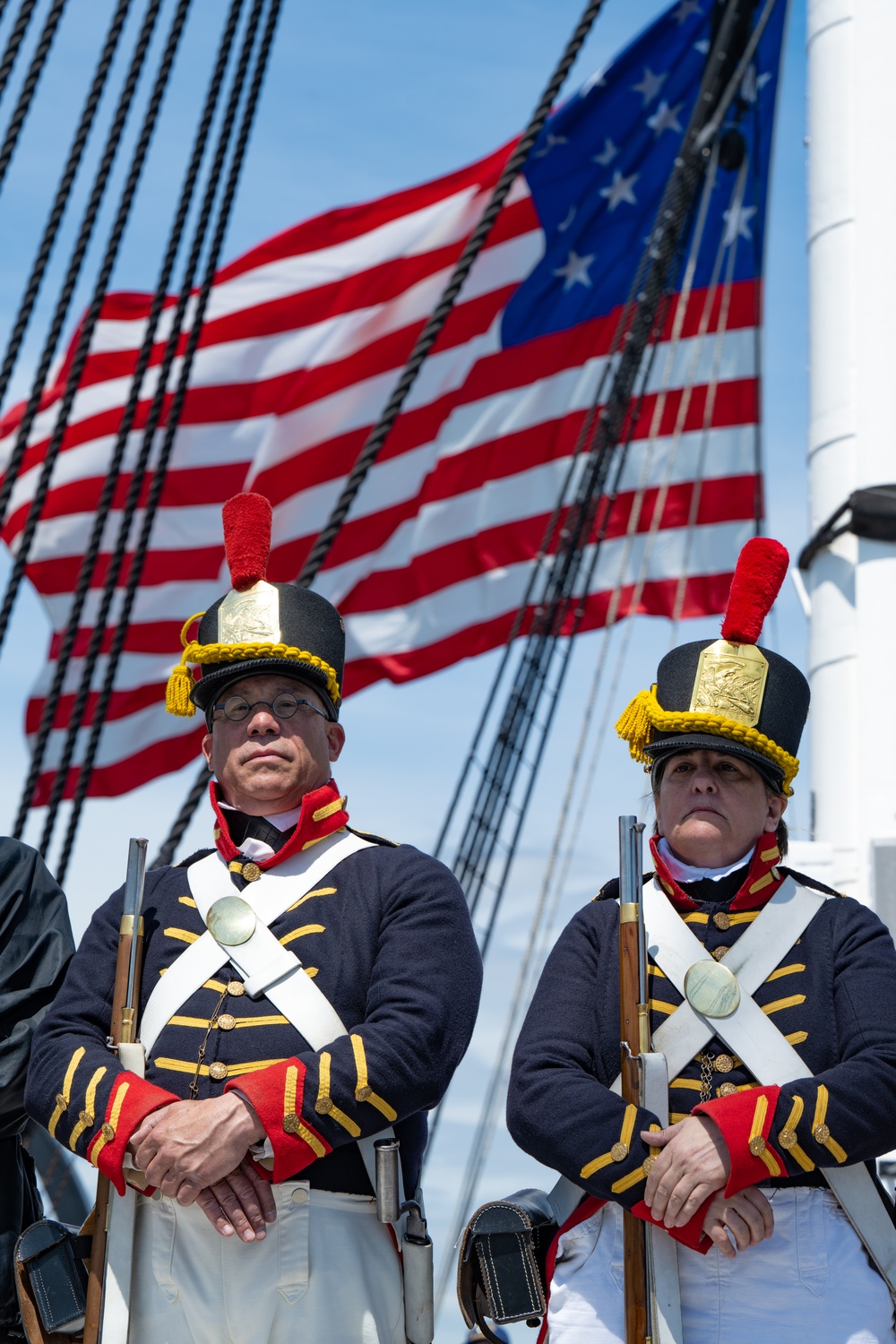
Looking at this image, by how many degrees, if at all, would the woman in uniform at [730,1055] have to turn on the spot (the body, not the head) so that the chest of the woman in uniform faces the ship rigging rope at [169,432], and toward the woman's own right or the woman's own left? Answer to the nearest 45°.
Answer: approximately 135° to the woman's own right

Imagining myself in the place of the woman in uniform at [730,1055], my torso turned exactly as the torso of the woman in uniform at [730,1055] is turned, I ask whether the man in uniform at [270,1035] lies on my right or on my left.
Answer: on my right

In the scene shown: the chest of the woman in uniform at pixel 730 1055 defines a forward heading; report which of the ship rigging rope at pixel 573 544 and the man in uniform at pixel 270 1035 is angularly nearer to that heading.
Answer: the man in uniform

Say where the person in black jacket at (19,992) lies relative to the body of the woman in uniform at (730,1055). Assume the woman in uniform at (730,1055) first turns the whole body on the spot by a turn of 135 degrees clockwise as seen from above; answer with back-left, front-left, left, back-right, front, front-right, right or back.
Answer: front-left

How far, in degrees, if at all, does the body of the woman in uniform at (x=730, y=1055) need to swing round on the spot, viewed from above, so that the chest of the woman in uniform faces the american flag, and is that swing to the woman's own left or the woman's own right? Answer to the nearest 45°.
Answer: approximately 180°

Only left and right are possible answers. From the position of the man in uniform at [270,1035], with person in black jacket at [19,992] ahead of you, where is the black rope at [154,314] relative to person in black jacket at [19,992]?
right

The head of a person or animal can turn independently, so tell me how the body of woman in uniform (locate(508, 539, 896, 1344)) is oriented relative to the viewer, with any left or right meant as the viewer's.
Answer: facing the viewer

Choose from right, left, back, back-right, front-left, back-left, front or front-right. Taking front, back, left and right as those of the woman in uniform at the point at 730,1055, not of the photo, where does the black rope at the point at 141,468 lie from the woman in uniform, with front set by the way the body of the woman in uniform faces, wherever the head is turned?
back-right

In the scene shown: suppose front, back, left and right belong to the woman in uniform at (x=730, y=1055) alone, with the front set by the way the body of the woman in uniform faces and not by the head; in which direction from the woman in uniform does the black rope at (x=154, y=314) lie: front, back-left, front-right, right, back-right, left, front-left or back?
back-right

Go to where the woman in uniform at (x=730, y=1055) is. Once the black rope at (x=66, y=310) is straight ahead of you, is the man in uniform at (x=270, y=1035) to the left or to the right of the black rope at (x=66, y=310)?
left

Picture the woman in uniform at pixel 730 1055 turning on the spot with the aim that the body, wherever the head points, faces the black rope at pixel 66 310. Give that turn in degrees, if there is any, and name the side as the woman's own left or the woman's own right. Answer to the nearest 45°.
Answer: approximately 135° to the woman's own right

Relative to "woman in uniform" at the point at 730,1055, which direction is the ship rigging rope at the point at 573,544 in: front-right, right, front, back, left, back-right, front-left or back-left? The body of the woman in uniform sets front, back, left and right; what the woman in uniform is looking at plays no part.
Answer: back
